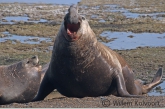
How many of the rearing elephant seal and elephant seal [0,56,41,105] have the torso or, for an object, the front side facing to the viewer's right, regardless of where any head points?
1

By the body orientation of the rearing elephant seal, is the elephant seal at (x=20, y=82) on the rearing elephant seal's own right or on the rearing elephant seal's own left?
on the rearing elephant seal's own right

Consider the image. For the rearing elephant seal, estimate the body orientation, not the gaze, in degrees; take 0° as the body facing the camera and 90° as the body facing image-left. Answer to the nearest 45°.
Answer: approximately 45°

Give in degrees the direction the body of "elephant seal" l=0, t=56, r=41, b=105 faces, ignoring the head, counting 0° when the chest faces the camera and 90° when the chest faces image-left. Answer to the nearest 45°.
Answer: approximately 270°

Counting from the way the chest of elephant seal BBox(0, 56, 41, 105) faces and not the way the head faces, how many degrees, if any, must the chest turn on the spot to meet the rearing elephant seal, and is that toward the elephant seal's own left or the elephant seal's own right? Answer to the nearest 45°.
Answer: approximately 45° to the elephant seal's own right
